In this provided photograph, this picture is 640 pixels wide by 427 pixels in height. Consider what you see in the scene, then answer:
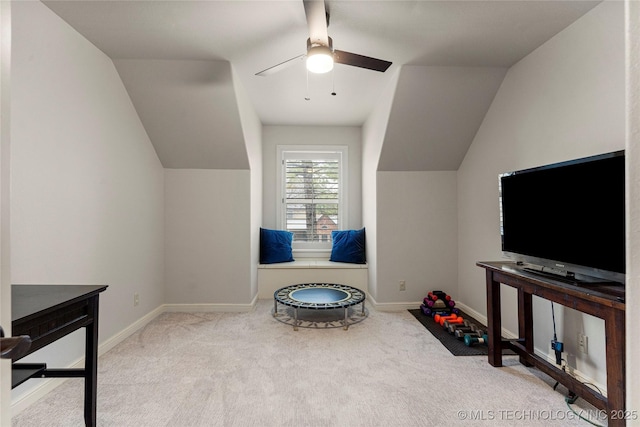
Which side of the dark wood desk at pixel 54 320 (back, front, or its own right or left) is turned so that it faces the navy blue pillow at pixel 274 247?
left

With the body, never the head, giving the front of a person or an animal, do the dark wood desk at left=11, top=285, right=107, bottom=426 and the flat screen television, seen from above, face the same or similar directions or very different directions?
very different directions

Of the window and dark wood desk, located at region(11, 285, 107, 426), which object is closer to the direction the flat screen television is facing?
the dark wood desk

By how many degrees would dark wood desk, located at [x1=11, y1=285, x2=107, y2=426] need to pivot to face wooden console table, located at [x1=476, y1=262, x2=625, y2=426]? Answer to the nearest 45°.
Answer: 0° — it already faces it

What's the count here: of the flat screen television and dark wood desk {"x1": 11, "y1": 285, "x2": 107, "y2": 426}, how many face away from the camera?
0

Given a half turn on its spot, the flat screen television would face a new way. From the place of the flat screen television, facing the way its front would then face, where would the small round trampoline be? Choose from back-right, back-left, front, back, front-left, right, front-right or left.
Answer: back-left

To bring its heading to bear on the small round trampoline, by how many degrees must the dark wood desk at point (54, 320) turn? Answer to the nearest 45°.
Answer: approximately 45° to its left

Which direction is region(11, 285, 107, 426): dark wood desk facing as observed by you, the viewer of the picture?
facing the viewer and to the right of the viewer

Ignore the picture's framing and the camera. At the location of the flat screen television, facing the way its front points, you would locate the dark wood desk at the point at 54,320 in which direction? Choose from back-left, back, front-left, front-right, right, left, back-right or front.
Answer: front

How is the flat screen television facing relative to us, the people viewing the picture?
facing the viewer and to the left of the viewer

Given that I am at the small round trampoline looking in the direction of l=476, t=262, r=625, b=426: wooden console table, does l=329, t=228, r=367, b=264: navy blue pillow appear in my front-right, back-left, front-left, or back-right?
back-left

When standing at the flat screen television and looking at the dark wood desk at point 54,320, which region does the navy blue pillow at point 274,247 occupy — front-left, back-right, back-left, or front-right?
front-right
